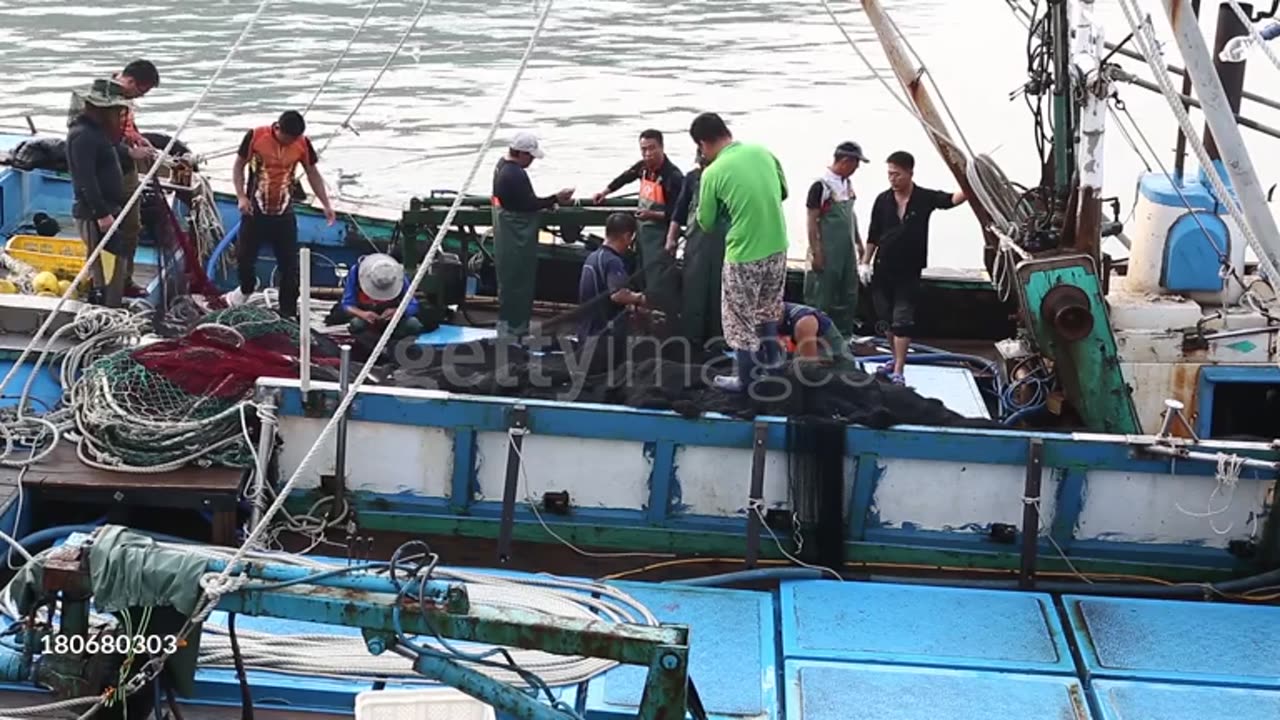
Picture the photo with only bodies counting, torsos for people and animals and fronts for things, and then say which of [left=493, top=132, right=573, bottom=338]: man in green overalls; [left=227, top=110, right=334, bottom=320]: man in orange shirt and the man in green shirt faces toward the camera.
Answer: the man in orange shirt

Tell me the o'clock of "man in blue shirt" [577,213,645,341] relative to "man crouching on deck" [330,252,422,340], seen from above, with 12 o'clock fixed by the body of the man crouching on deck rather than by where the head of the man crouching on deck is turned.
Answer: The man in blue shirt is roughly at 9 o'clock from the man crouching on deck.

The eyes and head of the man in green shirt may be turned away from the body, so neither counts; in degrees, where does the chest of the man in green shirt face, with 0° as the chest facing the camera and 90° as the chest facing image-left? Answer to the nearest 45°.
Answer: approximately 135°

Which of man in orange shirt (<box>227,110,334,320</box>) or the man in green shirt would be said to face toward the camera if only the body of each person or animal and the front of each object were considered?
the man in orange shirt

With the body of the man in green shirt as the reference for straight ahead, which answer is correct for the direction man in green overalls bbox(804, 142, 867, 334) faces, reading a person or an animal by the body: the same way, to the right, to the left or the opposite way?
the opposite way

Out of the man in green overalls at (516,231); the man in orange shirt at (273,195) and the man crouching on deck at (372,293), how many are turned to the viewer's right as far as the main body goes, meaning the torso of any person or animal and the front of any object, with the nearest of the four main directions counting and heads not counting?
1

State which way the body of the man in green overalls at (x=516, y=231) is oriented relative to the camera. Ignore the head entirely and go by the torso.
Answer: to the viewer's right

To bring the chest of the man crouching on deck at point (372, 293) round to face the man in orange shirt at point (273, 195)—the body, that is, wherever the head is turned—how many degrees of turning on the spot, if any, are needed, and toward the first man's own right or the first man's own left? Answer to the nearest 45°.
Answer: approximately 135° to the first man's own right

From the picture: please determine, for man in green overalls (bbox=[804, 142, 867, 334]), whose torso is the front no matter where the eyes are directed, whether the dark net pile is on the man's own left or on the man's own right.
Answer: on the man's own right

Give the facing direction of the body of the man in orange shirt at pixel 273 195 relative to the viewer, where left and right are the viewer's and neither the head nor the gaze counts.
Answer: facing the viewer

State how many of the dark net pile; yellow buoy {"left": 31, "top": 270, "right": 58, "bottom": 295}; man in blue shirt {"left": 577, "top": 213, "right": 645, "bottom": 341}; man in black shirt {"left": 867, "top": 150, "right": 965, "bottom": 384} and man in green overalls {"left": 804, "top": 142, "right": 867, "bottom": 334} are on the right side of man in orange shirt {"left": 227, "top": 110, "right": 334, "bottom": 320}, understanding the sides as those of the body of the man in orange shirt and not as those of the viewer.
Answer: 1

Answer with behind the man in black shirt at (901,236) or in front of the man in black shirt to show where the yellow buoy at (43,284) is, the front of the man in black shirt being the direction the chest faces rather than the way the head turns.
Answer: in front

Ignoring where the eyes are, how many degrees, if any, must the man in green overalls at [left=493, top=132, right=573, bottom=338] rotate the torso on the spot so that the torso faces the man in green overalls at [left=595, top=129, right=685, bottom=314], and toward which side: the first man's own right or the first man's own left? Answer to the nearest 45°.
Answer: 0° — they already face them
